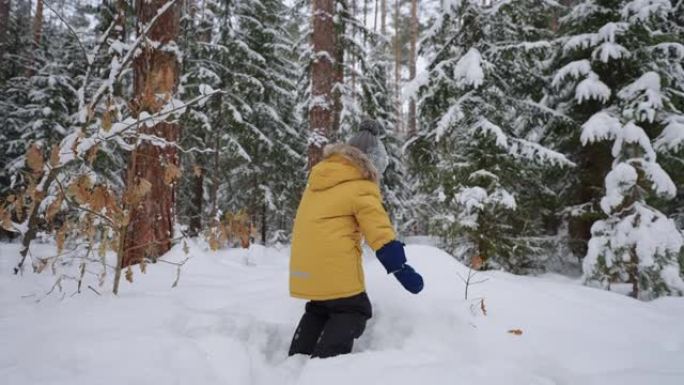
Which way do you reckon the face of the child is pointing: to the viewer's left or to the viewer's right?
to the viewer's right

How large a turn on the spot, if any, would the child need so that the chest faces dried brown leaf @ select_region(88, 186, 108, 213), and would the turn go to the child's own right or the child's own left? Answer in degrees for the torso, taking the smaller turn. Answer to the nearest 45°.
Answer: approximately 135° to the child's own left

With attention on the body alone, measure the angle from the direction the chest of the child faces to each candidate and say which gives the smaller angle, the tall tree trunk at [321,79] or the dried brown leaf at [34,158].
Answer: the tall tree trunk

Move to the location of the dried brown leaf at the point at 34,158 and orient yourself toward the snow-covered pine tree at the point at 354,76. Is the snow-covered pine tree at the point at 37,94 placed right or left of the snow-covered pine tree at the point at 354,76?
left

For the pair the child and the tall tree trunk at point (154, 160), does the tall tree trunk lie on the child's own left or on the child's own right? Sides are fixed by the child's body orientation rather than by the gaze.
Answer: on the child's own left

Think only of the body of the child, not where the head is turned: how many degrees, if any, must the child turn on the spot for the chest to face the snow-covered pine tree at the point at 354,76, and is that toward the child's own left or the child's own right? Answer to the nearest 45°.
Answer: approximately 45° to the child's own left

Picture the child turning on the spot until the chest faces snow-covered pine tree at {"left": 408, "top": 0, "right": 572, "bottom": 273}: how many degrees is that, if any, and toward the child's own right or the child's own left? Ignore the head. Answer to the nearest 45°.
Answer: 0° — they already face it

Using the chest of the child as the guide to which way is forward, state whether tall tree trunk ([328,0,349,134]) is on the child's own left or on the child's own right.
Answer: on the child's own left

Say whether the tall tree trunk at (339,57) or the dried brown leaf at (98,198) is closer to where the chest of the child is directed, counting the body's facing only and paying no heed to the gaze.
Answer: the tall tree trunk

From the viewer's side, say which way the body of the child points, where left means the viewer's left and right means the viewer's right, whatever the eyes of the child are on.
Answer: facing away from the viewer and to the right of the viewer

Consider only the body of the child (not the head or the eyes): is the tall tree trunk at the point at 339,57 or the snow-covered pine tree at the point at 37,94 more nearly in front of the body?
the tall tree trunk

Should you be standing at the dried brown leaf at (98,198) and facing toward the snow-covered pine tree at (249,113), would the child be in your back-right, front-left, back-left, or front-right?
back-right

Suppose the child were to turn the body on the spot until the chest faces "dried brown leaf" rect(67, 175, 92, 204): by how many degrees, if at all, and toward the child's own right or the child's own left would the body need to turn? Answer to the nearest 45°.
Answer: approximately 135° to the child's own left

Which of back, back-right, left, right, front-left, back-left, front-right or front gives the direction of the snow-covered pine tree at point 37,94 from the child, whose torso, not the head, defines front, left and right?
left

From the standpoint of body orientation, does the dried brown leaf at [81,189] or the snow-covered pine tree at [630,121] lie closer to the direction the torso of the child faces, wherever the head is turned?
the snow-covered pine tree

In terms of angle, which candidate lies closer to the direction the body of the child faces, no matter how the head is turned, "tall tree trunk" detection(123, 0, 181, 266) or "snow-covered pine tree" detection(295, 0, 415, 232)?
the snow-covered pine tree

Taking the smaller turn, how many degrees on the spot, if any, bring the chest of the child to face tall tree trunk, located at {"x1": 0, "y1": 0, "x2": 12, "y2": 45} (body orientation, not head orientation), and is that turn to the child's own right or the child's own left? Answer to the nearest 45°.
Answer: approximately 90° to the child's own left
